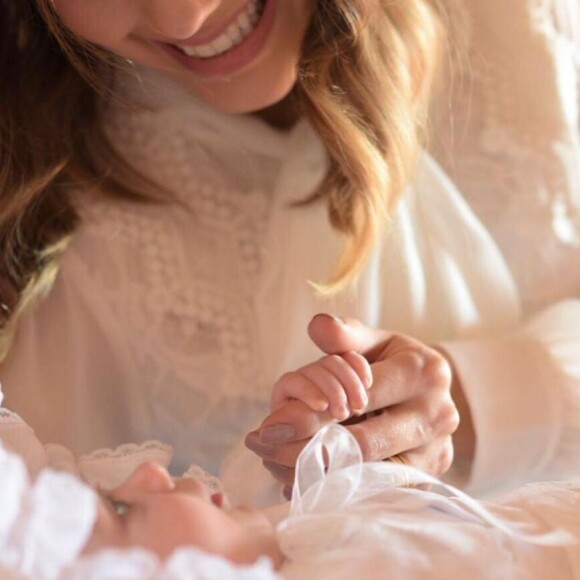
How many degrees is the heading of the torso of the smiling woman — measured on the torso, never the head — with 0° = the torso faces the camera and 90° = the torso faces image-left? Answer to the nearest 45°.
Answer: approximately 0°
